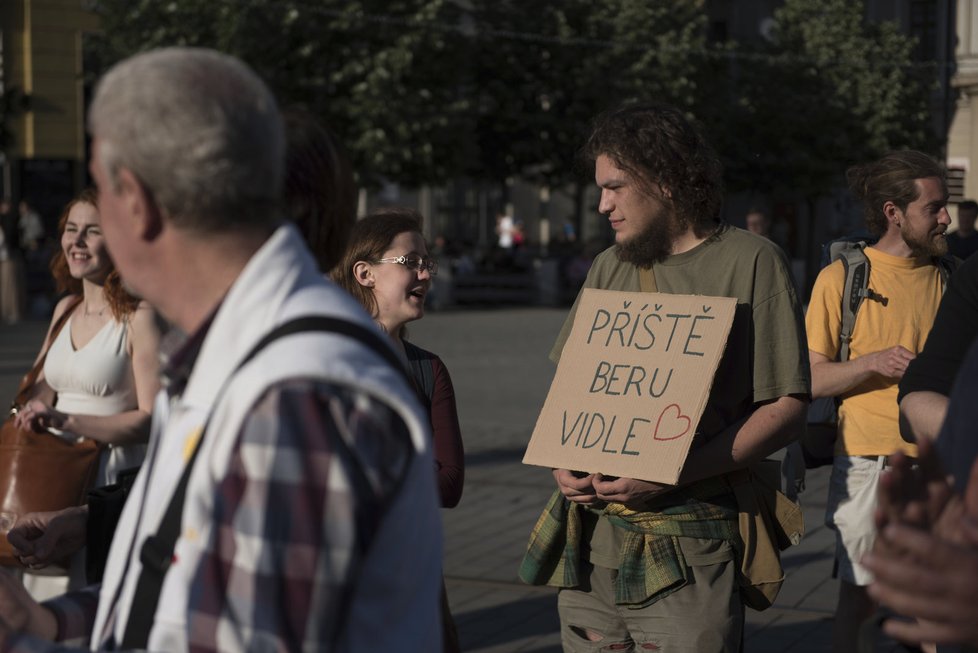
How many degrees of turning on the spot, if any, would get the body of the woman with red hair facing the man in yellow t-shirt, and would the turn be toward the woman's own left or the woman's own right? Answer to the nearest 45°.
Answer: approximately 135° to the woman's own left

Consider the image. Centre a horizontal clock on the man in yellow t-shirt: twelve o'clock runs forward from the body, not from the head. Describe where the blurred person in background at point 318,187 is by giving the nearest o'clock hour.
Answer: The blurred person in background is roughly at 2 o'clock from the man in yellow t-shirt.

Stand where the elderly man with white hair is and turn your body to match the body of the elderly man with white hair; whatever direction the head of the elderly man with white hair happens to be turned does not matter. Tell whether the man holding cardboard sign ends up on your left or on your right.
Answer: on your right

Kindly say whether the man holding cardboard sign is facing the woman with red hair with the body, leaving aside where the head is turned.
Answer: no

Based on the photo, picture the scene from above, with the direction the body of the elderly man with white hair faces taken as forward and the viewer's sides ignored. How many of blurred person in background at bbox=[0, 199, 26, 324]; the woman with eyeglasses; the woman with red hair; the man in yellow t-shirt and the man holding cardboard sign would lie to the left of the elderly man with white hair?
0

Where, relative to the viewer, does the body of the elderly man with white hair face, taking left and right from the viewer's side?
facing to the left of the viewer

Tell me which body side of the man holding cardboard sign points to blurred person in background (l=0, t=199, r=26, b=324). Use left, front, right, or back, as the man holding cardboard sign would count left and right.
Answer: right

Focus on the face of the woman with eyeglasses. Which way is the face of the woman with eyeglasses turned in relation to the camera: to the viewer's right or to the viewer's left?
to the viewer's right

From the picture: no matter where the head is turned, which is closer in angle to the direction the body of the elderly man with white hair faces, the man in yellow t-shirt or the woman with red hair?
the woman with red hair

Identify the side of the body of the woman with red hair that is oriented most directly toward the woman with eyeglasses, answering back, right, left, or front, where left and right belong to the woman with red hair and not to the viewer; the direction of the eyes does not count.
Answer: left

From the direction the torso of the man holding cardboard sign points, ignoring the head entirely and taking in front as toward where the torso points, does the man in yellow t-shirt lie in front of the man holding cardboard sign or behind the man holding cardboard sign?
behind

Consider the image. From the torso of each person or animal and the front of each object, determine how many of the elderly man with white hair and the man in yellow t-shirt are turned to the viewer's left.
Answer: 1
